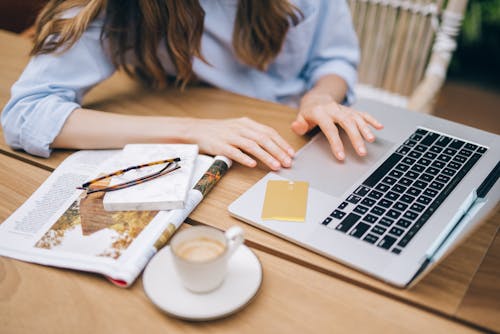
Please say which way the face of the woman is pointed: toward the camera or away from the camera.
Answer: toward the camera

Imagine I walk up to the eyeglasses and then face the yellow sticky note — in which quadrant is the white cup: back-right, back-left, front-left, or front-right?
front-right

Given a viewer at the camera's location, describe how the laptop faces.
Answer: facing away from the viewer and to the left of the viewer
